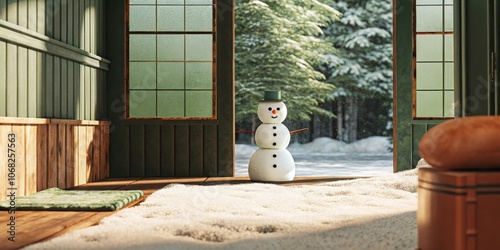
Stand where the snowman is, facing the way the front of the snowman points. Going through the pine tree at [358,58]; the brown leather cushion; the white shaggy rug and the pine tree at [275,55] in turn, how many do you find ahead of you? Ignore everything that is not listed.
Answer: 2

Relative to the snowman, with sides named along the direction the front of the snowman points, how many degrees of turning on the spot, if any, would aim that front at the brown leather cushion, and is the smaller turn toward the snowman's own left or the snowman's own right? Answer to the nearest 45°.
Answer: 0° — it already faces it

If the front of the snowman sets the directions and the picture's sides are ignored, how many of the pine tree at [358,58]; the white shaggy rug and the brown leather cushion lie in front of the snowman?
2

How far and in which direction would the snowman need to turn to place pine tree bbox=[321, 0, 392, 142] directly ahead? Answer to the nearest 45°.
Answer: approximately 180°

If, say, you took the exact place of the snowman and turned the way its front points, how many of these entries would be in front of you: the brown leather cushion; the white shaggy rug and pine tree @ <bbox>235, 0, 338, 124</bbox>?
2

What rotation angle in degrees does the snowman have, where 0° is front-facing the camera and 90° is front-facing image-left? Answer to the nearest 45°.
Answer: approximately 0°

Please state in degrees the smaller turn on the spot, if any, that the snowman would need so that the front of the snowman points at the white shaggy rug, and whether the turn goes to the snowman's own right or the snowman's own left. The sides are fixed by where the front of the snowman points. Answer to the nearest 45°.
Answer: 0° — it already faces it

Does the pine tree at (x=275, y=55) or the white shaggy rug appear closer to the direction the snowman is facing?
the white shaggy rug

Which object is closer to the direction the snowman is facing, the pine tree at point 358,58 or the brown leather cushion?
the brown leather cushion

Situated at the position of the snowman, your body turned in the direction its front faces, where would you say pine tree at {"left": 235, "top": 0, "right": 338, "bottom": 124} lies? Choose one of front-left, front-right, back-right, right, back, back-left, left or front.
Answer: back

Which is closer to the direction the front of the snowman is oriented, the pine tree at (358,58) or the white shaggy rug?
the white shaggy rug
